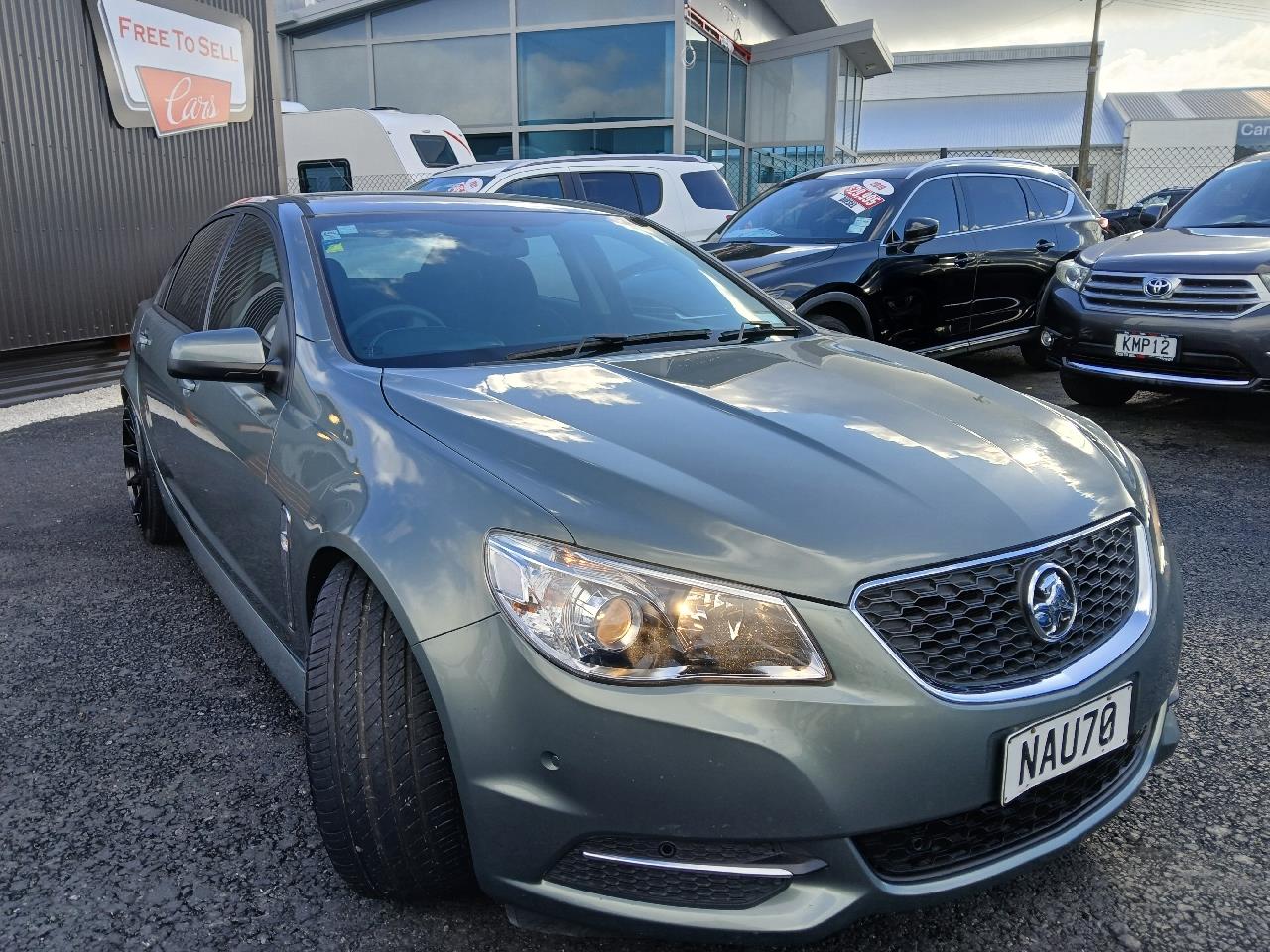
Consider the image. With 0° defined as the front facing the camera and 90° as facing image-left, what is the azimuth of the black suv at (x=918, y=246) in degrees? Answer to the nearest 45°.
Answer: approximately 45°

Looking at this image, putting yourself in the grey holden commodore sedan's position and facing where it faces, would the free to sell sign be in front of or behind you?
behind

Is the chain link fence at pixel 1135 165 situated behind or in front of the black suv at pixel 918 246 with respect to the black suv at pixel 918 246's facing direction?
behind

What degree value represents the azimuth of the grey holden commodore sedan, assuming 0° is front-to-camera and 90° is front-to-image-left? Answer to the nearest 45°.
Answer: approximately 315°

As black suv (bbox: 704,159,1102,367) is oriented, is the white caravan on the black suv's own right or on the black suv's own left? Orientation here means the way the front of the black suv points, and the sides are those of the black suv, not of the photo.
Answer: on the black suv's own right

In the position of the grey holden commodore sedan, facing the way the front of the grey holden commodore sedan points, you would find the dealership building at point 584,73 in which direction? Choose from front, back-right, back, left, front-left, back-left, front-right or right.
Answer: back-left

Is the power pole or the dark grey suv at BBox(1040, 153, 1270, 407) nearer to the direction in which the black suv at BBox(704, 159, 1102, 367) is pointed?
the dark grey suv

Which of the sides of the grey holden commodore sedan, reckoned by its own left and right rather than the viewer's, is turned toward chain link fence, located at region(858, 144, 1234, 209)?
left

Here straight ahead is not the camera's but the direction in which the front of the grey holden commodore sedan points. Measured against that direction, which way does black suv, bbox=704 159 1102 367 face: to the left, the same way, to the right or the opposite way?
to the right

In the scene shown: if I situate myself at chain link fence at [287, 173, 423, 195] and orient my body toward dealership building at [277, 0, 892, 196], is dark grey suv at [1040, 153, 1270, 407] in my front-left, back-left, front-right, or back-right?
back-right

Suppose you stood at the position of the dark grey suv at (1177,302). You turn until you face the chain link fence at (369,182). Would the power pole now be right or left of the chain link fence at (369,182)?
right

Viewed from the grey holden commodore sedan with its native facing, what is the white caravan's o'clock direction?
The white caravan is roughly at 7 o'clock from the grey holden commodore sedan.
